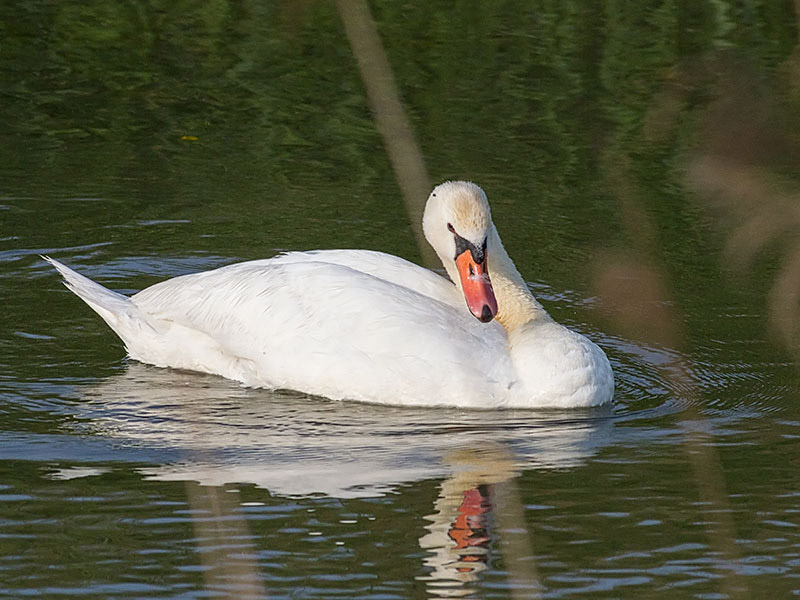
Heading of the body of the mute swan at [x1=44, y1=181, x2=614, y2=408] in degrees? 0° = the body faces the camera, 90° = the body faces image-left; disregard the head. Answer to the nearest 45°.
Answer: approximately 270°

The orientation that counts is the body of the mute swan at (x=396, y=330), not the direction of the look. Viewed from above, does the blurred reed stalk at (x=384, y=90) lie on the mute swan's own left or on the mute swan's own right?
on the mute swan's own right
